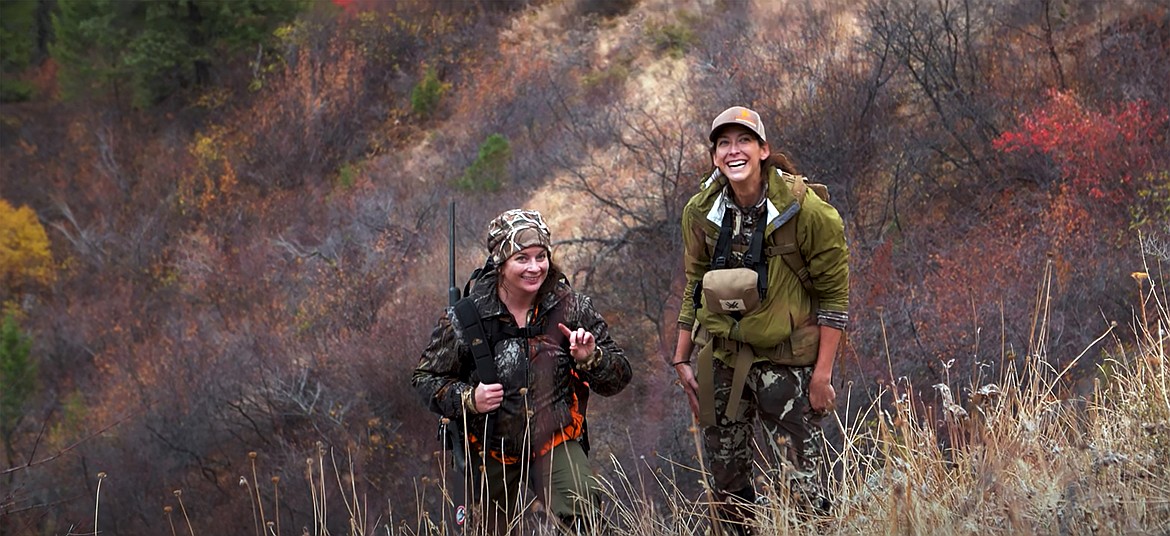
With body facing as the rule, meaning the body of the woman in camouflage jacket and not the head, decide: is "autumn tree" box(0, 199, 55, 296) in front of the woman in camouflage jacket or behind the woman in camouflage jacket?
behind

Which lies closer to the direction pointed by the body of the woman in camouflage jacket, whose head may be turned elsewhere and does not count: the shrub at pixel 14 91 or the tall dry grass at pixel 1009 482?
the tall dry grass

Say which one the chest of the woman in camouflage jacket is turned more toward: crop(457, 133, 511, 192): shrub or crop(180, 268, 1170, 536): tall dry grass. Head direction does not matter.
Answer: the tall dry grass

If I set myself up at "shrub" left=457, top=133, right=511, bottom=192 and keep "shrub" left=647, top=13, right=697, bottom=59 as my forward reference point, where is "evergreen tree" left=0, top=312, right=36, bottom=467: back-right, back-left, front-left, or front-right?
back-left

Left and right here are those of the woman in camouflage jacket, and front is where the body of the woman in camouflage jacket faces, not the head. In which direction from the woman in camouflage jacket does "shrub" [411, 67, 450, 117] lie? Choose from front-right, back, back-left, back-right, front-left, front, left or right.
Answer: back

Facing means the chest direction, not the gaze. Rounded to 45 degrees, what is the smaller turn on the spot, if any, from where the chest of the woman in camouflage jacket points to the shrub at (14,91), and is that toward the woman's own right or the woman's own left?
approximately 135° to the woman's own right

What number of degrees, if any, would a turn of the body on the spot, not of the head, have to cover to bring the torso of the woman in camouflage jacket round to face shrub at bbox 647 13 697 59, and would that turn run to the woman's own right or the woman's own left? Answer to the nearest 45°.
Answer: approximately 180°

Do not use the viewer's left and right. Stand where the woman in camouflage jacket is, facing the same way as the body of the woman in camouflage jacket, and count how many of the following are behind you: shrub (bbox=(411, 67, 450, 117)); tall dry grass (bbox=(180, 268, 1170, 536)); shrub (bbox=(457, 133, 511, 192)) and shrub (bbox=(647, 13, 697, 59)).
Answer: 3

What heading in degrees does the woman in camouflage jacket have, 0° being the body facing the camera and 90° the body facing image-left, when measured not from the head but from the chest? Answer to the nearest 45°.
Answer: approximately 0°

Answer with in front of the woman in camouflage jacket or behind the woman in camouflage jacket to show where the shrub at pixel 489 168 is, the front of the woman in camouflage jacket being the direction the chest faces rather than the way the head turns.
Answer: behind

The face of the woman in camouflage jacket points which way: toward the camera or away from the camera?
toward the camera

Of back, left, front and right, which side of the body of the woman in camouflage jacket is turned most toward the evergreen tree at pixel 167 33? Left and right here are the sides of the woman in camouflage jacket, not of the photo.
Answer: back

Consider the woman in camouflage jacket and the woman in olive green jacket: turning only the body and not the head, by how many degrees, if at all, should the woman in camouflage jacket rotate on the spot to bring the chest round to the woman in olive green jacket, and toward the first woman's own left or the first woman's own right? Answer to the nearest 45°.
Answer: approximately 90° to the first woman's own left
